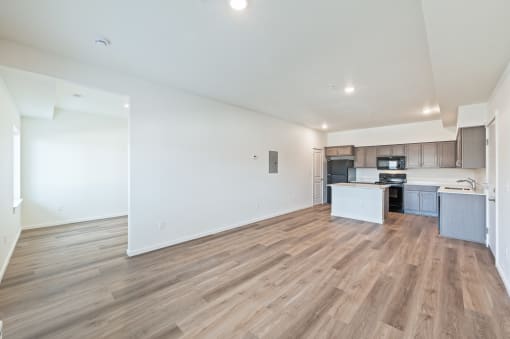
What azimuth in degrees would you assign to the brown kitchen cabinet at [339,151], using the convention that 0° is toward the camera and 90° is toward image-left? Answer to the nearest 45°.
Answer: approximately 0°

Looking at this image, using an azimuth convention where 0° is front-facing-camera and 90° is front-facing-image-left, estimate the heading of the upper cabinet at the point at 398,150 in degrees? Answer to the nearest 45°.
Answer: approximately 0°

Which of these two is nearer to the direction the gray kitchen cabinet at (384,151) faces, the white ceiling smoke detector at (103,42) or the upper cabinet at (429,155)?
the white ceiling smoke detector

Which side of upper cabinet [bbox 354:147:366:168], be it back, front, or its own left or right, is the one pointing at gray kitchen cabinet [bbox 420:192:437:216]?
left

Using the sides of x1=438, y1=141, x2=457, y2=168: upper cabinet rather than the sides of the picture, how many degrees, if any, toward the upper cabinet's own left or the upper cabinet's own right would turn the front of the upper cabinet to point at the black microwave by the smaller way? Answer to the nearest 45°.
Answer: approximately 90° to the upper cabinet's own right

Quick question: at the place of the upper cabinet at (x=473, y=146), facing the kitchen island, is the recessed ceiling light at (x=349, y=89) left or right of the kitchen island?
left
